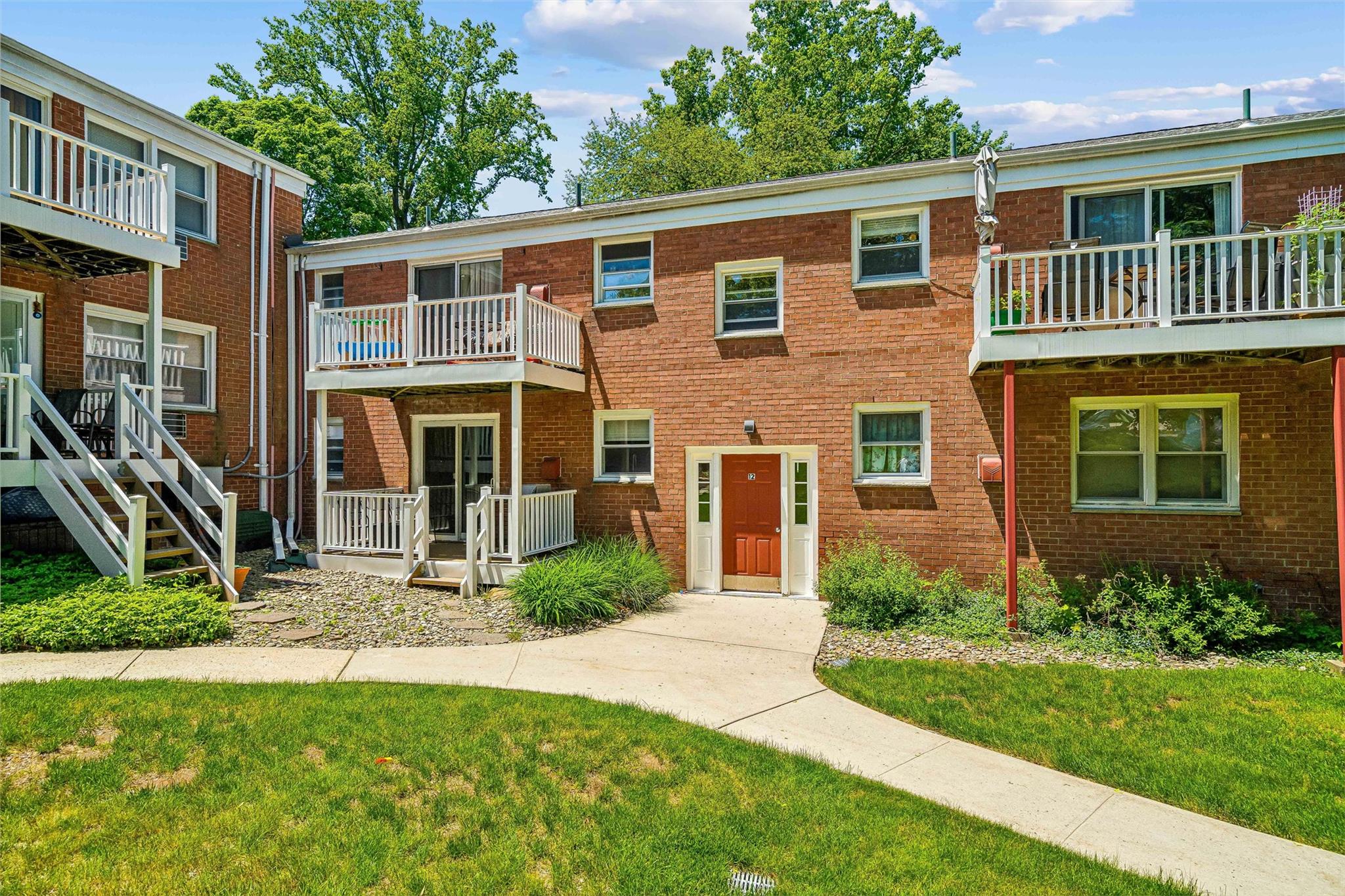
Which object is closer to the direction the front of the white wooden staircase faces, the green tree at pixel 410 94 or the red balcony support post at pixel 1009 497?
the red balcony support post

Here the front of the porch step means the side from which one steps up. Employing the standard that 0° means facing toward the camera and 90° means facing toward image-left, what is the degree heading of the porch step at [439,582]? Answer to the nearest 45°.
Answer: approximately 0°

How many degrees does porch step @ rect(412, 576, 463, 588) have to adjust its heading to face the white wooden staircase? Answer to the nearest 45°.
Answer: approximately 90° to its right

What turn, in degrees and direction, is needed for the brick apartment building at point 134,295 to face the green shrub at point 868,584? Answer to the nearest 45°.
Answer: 0° — it already faces it

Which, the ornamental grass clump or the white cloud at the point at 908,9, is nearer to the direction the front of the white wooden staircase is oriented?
the ornamental grass clump

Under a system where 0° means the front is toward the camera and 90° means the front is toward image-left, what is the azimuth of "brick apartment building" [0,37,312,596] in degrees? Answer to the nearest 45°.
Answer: approximately 315°

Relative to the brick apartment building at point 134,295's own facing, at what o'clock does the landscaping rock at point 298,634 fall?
The landscaping rock is roughly at 1 o'clock from the brick apartment building.
